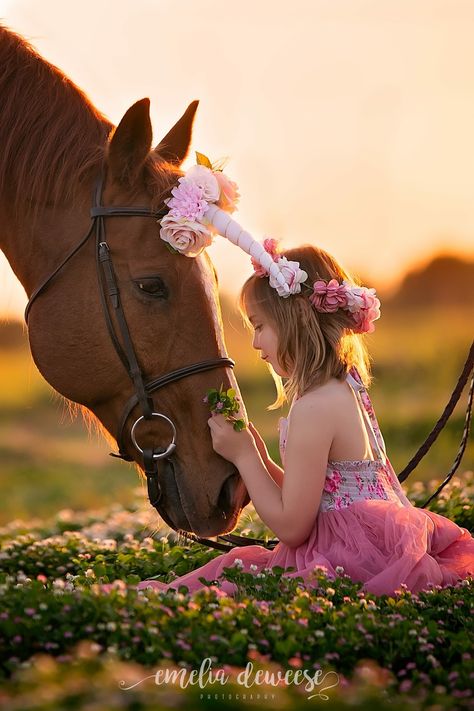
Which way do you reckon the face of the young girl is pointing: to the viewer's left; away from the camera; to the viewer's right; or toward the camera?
to the viewer's left

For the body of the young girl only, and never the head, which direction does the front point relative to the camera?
to the viewer's left

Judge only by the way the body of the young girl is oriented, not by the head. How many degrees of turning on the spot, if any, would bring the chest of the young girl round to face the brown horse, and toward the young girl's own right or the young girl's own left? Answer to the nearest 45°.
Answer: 0° — they already face it
